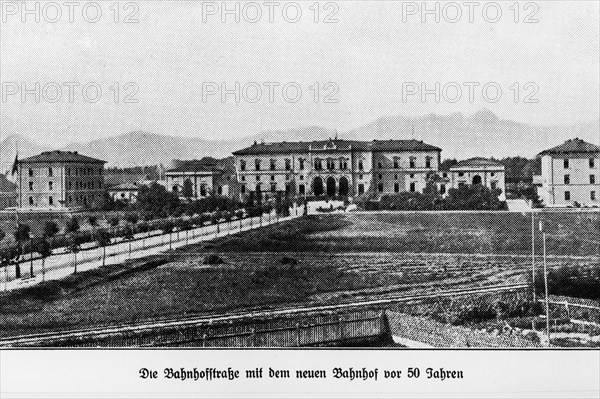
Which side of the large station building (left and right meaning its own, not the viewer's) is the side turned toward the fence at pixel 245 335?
front

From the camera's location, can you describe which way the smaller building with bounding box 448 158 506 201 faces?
facing the viewer

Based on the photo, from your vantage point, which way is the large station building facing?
toward the camera

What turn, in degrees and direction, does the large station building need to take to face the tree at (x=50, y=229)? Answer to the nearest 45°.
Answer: approximately 45° to its right

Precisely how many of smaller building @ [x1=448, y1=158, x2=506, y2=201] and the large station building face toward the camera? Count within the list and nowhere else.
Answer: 2

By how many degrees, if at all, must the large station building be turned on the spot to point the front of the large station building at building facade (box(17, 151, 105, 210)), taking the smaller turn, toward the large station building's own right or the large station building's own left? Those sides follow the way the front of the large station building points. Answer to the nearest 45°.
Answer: approximately 45° to the large station building's own right

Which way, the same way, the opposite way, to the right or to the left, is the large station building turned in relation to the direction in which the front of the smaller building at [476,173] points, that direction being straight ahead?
the same way

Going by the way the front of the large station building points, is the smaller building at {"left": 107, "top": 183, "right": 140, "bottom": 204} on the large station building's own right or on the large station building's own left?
on the large station building's own right

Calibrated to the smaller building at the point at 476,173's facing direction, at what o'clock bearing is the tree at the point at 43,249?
The tree is roughly at 2 o'clock from the smaller building.

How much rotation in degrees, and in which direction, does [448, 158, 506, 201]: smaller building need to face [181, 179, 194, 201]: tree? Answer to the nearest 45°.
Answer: approximately 45° to its right

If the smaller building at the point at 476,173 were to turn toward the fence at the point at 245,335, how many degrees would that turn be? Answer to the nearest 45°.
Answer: approximately 45° to its right

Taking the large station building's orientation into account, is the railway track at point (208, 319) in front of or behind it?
in front
